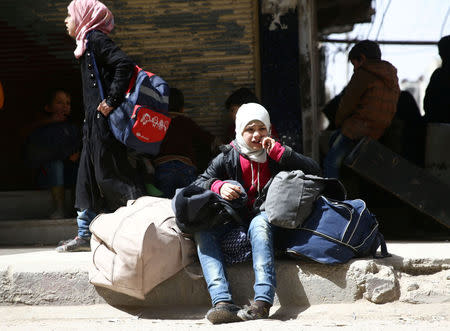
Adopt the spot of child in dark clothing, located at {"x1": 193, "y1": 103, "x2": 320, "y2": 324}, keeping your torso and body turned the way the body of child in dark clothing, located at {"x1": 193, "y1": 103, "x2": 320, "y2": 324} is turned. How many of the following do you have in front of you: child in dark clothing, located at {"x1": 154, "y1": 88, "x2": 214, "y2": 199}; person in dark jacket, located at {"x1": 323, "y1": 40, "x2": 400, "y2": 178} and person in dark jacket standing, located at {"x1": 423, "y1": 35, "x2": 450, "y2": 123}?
0

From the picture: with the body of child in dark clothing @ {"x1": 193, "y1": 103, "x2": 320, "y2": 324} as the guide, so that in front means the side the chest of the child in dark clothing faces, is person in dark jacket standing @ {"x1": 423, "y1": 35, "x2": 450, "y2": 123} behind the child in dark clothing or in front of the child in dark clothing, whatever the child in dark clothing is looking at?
behind

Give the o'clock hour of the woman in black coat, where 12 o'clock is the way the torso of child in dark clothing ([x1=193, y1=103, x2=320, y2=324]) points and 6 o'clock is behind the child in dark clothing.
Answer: The woman in black coat is roughly at 4 o'clock from the child in dark clothing.

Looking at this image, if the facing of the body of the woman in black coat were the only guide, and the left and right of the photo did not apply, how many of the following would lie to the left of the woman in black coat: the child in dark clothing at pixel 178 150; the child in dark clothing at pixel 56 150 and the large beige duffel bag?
1

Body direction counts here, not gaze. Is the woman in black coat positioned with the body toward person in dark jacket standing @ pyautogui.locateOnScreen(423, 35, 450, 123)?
no

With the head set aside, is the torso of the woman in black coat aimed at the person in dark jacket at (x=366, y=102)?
no

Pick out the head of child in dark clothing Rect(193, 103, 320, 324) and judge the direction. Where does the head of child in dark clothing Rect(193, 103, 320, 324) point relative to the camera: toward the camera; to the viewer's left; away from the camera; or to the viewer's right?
toward the camera

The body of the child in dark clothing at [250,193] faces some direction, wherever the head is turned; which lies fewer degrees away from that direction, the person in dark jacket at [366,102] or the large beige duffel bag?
the large beige duffel bag

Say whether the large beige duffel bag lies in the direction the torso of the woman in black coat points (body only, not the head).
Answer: no

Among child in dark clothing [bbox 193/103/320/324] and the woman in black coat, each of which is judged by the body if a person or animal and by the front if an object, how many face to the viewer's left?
1

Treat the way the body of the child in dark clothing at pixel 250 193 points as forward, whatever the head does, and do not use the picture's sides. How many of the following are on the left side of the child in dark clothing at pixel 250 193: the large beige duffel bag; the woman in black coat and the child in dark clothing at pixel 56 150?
0

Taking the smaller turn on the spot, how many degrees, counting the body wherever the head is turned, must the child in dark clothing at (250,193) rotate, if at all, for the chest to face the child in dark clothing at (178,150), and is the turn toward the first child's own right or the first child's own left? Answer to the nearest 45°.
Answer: approximately 135° to the first child's own right

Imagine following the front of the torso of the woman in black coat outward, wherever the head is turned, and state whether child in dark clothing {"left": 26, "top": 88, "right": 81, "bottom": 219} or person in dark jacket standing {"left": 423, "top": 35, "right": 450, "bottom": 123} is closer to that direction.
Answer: the child in dark clothing

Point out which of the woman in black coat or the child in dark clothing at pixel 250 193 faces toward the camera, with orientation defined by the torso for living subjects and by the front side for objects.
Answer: the child in dark clothing

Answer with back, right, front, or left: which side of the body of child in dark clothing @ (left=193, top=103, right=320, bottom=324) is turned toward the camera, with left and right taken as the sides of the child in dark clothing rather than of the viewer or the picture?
front

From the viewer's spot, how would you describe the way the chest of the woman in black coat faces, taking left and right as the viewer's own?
facing to the left of the viewer

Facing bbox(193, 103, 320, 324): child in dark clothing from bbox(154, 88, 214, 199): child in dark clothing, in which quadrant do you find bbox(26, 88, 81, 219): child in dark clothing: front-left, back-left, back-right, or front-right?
back-right
